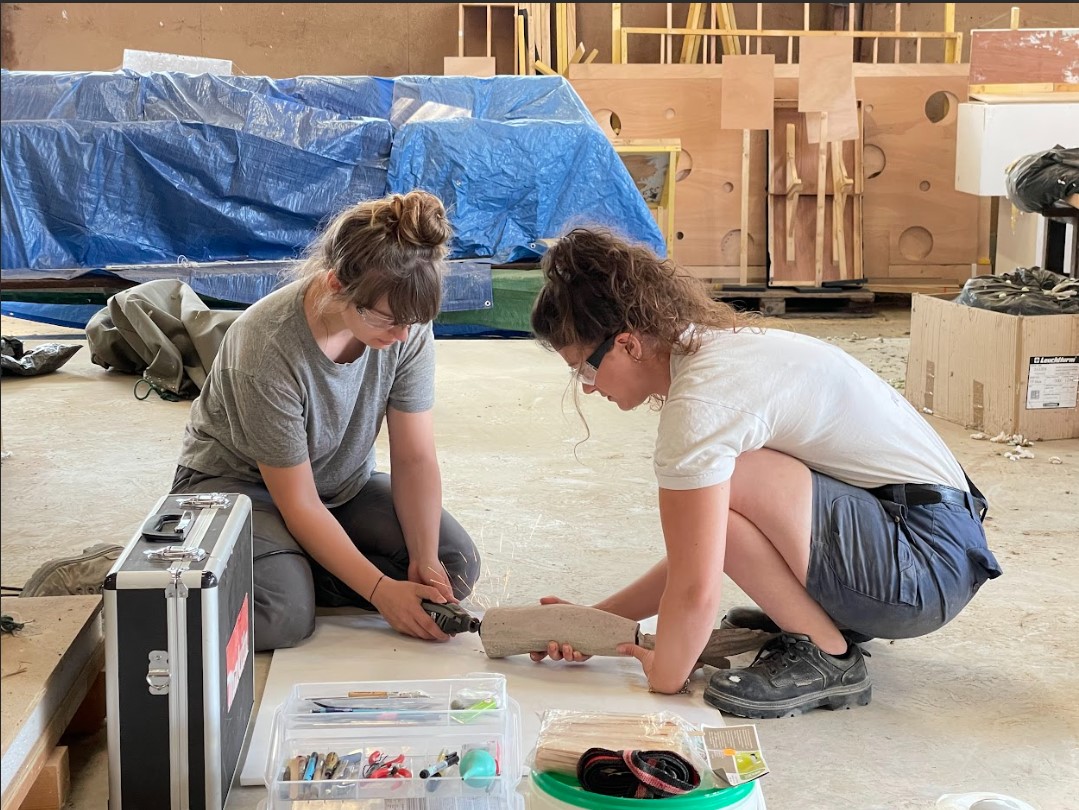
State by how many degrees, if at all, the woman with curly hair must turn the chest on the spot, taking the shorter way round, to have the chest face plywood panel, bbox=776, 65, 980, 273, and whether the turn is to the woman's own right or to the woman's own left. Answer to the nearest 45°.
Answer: approximately 90° to the woman's own right

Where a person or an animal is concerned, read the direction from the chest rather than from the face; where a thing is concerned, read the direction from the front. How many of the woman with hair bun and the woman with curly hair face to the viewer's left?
1

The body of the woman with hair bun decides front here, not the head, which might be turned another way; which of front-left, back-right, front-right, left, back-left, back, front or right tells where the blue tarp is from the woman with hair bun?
back-left

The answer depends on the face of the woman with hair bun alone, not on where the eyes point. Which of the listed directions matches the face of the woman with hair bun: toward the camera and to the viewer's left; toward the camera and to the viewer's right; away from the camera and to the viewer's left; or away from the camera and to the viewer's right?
toward the camera and to the viewer's right

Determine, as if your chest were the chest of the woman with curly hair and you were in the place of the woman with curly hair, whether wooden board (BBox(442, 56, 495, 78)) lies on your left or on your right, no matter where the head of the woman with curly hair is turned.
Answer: on your right

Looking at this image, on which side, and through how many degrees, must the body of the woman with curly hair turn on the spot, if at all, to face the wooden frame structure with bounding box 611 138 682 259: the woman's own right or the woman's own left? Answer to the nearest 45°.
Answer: approximately 90° to the woman's own right

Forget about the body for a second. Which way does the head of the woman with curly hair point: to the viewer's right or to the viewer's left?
to the viewer's left

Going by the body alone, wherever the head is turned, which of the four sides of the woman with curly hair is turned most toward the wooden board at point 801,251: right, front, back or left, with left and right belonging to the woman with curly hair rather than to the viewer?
right

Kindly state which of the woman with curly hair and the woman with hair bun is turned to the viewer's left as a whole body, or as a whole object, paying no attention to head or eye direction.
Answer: the woman with curly hair

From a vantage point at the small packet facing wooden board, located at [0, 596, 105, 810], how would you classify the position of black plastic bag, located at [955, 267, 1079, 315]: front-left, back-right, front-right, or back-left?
back-right

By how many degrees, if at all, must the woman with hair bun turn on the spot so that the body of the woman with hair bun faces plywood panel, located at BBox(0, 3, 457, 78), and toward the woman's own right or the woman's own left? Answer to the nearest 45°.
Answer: approximately 135° to the woman's own left

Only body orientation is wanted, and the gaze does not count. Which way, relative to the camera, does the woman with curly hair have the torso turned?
to the viewer's left

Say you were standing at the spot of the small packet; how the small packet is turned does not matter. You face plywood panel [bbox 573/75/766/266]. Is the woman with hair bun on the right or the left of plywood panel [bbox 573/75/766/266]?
left
